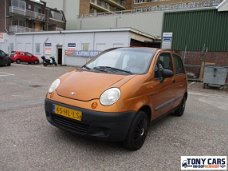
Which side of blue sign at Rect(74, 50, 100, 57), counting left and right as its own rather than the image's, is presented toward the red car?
right

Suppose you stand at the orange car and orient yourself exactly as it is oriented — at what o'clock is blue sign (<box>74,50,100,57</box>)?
The blue sign is roughly at 4 o'clock from the orange car.

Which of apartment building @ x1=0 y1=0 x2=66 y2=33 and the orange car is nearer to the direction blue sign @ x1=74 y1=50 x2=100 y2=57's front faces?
the orange car

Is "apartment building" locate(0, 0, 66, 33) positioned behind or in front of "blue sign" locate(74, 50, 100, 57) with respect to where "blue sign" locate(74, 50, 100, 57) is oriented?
behind

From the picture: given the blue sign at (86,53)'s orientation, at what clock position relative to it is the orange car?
The orange car is roughly at 12 o'clock from the blue sign.

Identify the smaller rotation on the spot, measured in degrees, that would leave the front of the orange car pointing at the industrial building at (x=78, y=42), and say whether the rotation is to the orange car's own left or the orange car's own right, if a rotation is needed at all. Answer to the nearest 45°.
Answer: approximately 135° to the orange car's own right

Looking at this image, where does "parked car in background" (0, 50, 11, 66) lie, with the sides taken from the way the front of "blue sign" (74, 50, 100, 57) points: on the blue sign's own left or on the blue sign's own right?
on the blue sign's own right

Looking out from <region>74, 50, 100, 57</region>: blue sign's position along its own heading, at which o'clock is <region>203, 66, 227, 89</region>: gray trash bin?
The gray trash bin is roughly at 11 o'clock from the blue sign.
